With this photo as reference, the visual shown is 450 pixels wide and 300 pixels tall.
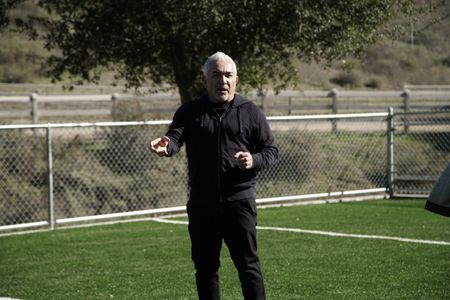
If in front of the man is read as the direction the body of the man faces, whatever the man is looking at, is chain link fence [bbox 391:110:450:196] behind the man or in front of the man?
behind

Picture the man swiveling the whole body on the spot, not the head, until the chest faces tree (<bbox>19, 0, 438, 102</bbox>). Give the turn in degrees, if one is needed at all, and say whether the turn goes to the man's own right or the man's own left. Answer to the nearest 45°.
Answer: approximately 180°

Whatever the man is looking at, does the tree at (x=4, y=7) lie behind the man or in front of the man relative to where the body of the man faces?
behind

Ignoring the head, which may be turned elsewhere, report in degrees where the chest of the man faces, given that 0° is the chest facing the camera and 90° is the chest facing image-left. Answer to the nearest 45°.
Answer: approximately 0°

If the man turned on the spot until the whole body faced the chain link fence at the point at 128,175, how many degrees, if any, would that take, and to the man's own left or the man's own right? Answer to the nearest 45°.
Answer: approximately 180°
